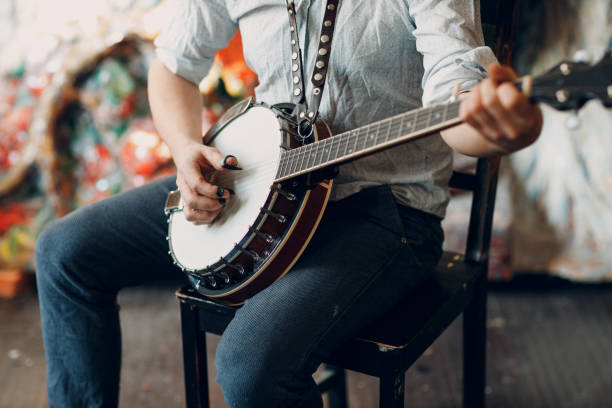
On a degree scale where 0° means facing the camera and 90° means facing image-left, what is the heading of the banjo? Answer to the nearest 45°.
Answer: approximately 45°

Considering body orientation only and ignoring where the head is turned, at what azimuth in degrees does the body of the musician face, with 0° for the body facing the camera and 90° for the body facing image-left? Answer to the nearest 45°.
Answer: approximately 45°

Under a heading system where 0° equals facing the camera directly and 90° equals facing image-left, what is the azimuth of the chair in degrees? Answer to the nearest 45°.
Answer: approximately 45°
